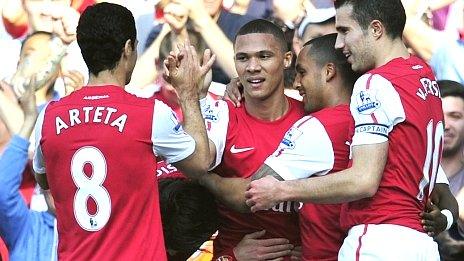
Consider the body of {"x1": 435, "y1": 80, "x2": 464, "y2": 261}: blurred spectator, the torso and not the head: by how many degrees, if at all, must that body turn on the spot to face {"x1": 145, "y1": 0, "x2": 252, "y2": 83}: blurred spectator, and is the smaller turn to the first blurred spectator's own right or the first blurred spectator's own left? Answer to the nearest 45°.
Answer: approximately 45° to the first blurred spectator's own right

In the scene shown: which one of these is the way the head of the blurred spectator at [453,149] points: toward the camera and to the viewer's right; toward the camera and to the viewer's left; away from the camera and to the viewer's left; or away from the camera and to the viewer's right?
toward the camera and to the viewer's left

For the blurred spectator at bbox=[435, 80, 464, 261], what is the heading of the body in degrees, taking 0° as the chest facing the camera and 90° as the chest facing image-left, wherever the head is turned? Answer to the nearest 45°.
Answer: approximately 45°
